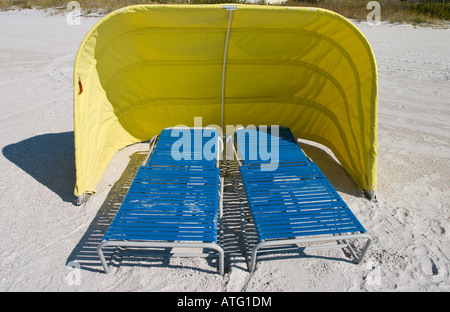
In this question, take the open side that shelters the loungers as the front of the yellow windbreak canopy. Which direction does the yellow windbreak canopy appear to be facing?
toward the camera

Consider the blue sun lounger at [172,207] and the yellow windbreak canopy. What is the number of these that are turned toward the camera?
2

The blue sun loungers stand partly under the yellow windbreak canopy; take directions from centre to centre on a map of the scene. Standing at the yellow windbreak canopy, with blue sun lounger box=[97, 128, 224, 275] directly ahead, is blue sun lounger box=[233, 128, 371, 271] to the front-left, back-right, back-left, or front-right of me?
front-left

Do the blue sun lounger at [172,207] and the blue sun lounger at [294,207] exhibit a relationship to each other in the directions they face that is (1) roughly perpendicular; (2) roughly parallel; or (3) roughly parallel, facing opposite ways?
roughly parallel

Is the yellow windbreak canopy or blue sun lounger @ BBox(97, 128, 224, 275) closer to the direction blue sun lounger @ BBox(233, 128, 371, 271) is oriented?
the blue sun lounger

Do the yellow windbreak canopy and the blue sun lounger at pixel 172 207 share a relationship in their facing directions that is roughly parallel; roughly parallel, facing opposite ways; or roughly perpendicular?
roughly parallel

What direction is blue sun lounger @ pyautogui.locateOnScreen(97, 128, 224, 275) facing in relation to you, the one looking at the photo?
facing the viewer

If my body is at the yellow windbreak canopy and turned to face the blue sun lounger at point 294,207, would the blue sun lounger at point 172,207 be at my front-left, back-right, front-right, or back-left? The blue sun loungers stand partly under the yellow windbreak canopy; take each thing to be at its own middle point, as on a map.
front-right

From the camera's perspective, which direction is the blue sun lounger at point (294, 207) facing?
toward the camera

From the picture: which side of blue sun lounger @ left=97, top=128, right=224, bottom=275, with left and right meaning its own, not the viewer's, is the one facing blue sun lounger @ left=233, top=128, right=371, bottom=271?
left

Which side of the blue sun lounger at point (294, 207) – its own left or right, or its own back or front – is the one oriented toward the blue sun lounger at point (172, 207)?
right
